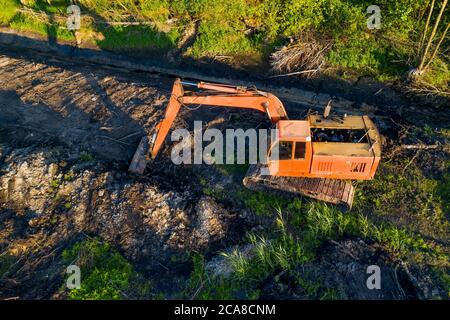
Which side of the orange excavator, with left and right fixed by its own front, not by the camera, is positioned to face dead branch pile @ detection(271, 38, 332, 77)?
right

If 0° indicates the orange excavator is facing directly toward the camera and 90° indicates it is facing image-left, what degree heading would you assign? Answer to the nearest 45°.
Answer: approximately 90°
